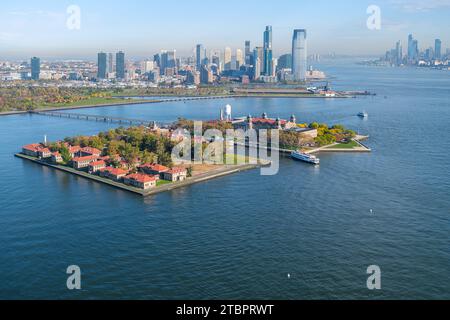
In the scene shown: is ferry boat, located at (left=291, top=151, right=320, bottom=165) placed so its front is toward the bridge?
no

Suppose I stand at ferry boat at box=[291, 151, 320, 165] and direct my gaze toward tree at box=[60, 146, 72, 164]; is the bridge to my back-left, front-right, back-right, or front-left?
front-right

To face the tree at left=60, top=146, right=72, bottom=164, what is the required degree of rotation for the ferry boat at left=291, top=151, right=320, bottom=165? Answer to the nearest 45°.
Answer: approximately 135° to its right
